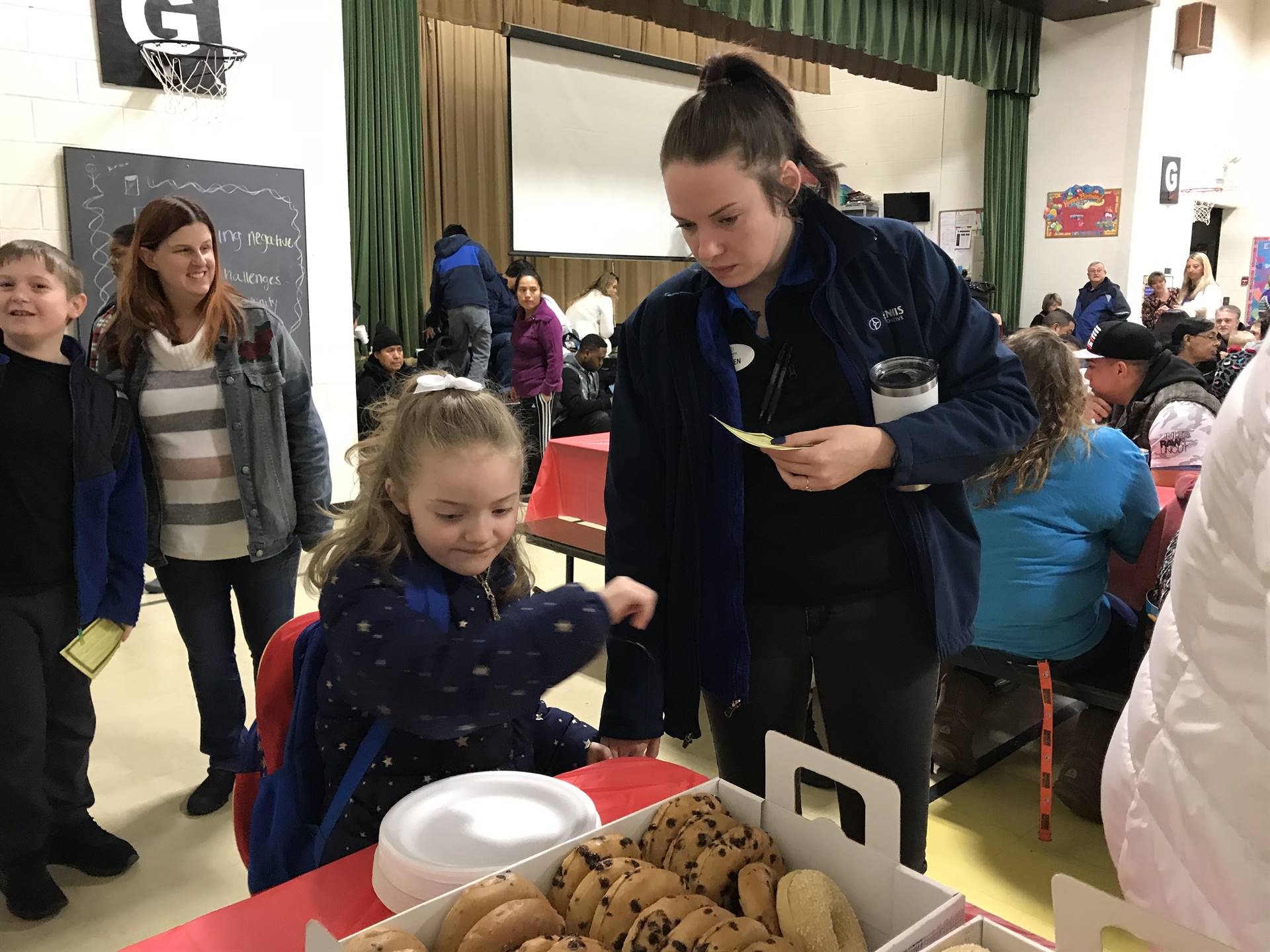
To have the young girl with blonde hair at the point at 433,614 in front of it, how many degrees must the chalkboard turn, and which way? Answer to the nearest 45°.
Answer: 0° — it already faces them

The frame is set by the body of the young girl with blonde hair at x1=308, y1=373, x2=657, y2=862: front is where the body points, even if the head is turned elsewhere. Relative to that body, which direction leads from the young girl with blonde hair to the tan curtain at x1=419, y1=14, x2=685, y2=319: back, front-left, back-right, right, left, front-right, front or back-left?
back-left

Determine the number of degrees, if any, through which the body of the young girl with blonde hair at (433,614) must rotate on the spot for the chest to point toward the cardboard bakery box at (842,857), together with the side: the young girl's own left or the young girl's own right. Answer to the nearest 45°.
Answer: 0° — they already face it

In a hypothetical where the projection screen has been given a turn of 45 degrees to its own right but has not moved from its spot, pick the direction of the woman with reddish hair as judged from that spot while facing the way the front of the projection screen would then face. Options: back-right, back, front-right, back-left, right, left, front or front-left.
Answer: front

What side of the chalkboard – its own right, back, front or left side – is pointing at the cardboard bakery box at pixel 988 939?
front

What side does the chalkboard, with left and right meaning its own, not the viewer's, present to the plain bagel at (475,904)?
front

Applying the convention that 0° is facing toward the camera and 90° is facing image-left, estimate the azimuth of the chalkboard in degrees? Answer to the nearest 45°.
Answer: approximately 0°

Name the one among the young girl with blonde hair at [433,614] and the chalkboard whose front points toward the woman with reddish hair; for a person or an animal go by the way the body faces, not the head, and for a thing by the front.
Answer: the chalkboard

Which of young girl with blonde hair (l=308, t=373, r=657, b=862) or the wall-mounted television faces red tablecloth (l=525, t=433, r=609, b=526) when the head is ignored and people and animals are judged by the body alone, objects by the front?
the wall-mounted television

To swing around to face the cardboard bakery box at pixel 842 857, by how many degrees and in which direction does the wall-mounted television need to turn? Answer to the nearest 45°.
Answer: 0° — it already faces it
